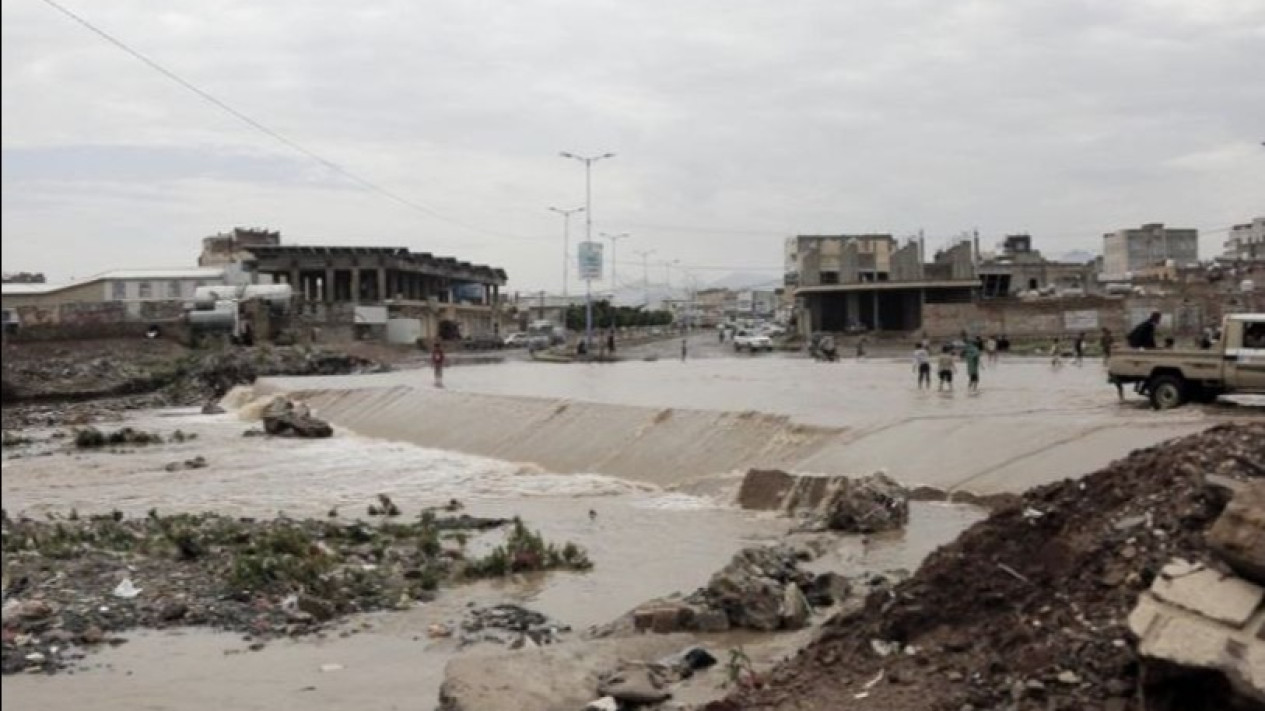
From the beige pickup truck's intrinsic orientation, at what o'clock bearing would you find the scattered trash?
The scattered trash is roughly at 4 o'clock from the beige pickup truck.

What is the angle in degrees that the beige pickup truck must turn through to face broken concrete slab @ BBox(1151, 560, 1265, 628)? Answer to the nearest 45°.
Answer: approximately 90° to its right

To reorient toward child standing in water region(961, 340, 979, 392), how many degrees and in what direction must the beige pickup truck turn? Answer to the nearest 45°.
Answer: approximately 135° to its left

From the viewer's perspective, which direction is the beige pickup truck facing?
to the viewer's right

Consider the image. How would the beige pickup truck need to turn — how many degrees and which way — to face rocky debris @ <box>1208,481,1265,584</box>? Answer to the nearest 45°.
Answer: approximately 90° to its right

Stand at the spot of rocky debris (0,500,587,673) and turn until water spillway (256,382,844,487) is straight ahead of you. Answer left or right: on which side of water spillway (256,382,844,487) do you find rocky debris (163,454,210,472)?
left

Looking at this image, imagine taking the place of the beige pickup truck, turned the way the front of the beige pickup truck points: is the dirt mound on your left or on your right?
on your right

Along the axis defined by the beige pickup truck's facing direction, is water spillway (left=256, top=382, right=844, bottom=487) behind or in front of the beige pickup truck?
behind
